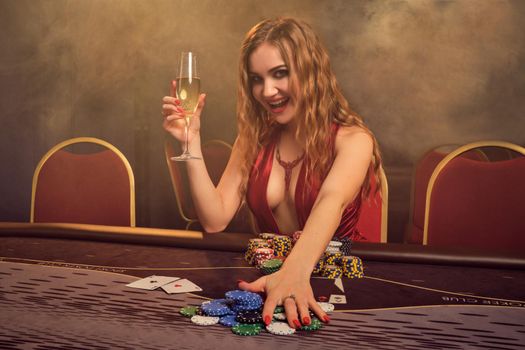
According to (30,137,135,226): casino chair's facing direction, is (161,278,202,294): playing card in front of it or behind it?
in front

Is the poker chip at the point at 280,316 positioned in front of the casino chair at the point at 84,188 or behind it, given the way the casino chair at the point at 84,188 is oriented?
in front

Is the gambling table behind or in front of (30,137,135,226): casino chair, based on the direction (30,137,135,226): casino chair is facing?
in front

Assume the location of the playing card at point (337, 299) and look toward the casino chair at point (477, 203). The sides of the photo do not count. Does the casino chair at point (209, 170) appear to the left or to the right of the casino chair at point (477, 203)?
left

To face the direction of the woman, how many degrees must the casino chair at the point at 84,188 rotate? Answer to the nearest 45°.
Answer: approximately 45° to its left

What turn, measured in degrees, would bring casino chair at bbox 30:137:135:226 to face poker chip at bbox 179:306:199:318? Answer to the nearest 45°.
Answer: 0° — it already faces it

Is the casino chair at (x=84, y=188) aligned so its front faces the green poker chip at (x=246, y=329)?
yes

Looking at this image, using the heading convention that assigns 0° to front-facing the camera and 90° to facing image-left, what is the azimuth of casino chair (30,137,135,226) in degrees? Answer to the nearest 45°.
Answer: approximately 0°

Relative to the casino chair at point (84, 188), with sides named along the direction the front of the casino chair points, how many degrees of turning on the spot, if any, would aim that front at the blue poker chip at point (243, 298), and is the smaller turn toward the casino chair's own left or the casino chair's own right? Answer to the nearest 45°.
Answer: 0° — it already faces it

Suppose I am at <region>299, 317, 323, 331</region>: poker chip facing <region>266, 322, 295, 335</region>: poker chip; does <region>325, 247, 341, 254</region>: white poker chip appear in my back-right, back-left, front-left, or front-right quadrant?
back-right
